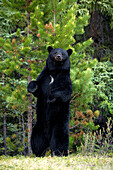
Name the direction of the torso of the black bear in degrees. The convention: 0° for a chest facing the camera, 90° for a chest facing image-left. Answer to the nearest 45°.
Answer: approximately 0°
